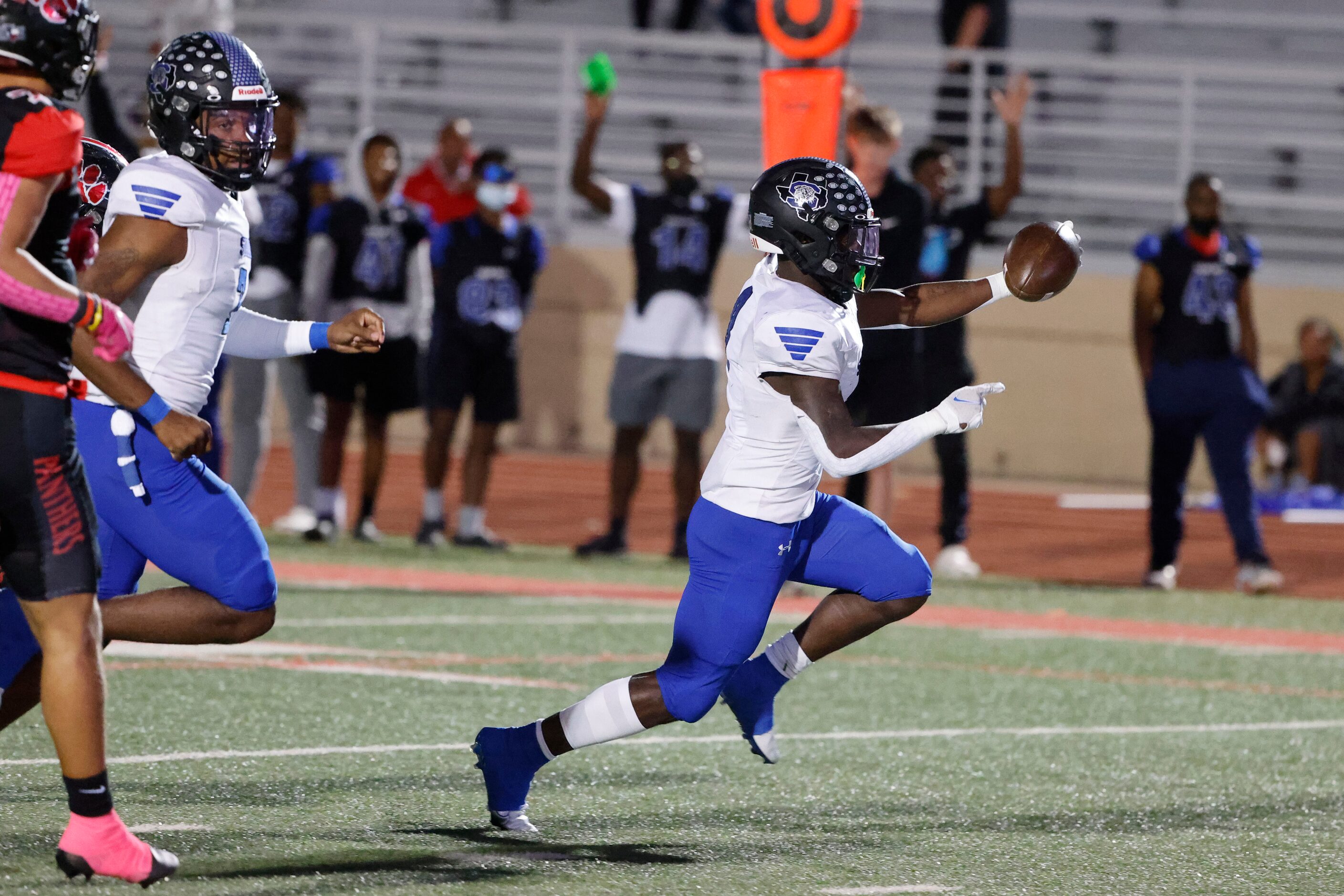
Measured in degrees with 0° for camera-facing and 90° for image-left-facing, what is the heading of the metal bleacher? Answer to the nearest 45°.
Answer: approximately 0°

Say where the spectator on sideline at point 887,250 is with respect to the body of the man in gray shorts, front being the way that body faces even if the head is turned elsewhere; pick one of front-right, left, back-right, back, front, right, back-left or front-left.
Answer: front-left

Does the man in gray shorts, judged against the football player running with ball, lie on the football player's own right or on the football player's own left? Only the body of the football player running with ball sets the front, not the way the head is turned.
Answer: on the football player's own left

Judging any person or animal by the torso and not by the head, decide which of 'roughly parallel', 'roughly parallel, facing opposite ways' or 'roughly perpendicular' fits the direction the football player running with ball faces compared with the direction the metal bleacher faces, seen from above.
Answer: roughly perpendicular

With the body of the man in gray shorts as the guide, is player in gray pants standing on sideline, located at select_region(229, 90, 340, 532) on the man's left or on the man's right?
on the man's right

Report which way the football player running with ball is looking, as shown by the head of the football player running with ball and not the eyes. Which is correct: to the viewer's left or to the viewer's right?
to the viewer's right

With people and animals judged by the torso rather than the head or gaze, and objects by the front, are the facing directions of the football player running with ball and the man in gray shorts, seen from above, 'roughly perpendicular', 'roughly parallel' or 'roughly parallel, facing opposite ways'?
roughly perpendicular

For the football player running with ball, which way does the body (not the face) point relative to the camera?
to the viewer's right

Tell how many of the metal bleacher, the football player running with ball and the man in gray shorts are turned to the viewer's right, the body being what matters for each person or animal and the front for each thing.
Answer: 1

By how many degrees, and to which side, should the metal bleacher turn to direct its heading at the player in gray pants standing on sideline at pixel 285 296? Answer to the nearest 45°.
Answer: approximately 45° to its right

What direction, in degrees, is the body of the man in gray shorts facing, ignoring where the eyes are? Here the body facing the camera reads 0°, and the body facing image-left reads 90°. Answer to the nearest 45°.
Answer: approximately 0°

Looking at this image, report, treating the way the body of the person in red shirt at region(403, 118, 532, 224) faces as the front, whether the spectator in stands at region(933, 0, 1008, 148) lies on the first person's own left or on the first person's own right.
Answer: on the first person's own left

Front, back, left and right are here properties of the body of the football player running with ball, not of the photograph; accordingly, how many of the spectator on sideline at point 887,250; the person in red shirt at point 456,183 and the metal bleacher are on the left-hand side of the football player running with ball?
3
